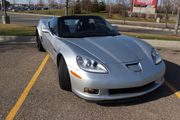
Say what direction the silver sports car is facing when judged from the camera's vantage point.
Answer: facing the viewer and to the right of the viewer
